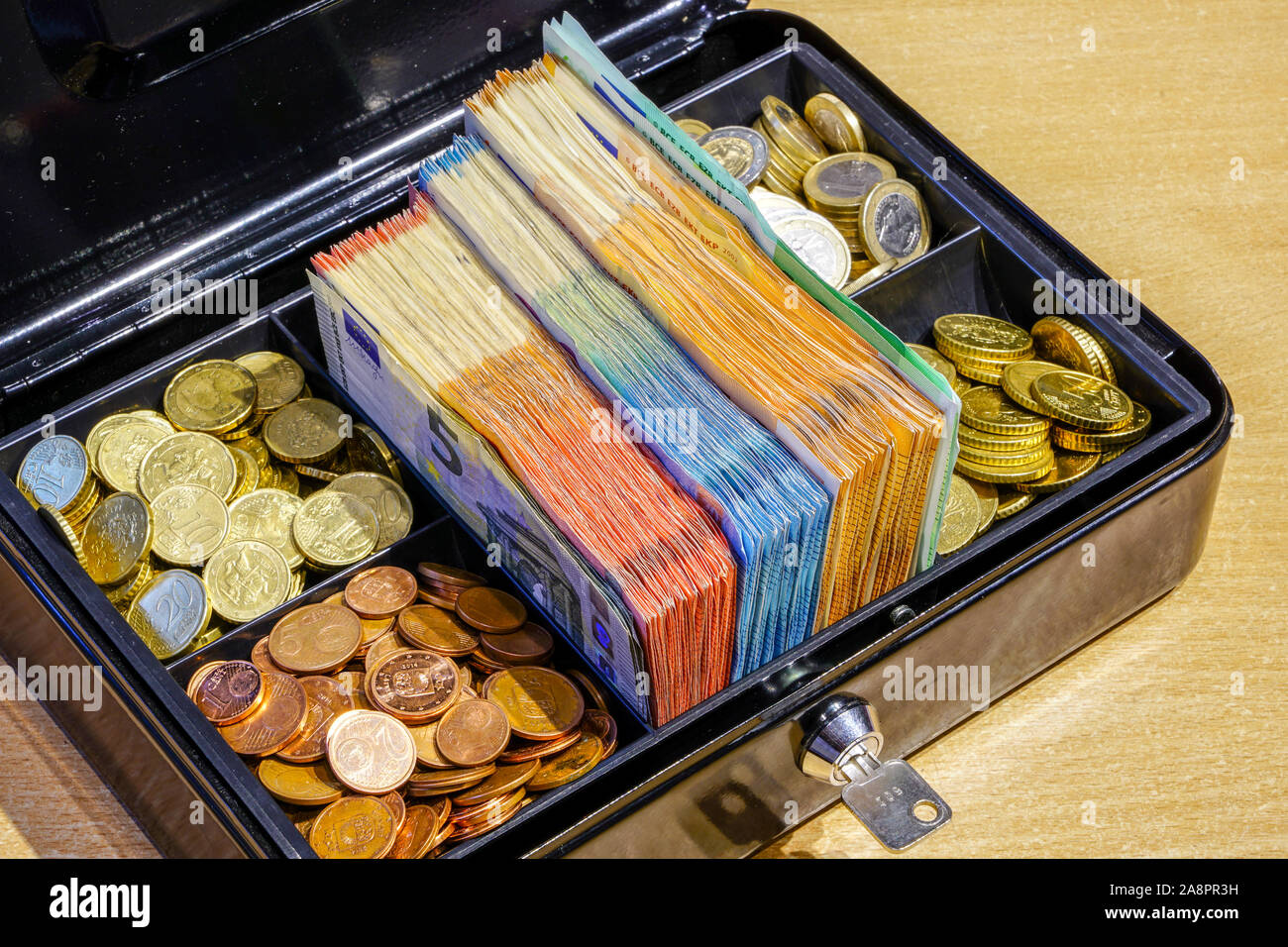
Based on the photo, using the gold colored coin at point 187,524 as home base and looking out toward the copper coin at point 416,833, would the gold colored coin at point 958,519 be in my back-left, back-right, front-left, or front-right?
front-left

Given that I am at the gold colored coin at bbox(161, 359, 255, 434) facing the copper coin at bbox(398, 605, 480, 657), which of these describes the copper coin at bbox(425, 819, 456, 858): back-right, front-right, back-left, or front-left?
front-right
